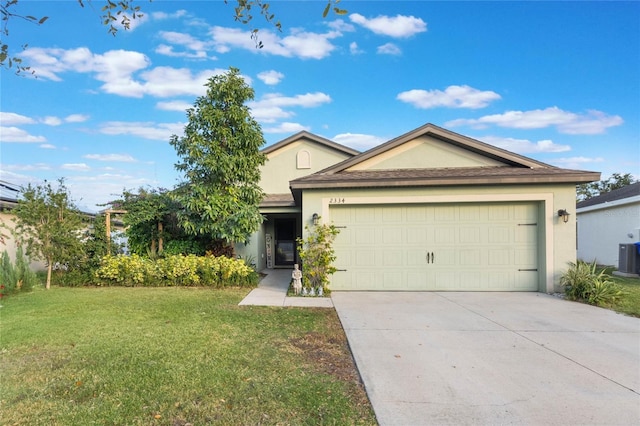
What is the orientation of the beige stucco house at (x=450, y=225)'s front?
toward the camera

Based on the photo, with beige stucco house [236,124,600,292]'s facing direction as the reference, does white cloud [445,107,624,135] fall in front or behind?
behind

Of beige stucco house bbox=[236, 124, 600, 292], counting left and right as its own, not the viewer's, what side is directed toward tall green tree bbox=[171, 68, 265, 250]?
right

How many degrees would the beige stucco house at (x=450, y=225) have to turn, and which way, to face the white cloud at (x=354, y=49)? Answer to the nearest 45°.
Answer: approximately 135° to its right

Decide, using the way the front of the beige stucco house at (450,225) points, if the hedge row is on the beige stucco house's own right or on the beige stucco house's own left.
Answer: on the beige stucco house's own right
